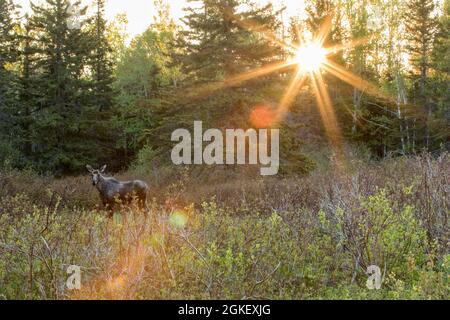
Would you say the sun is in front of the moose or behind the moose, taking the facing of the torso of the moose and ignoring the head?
behind

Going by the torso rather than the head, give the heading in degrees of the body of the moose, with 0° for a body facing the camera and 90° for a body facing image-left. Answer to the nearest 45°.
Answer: approximately 45°
